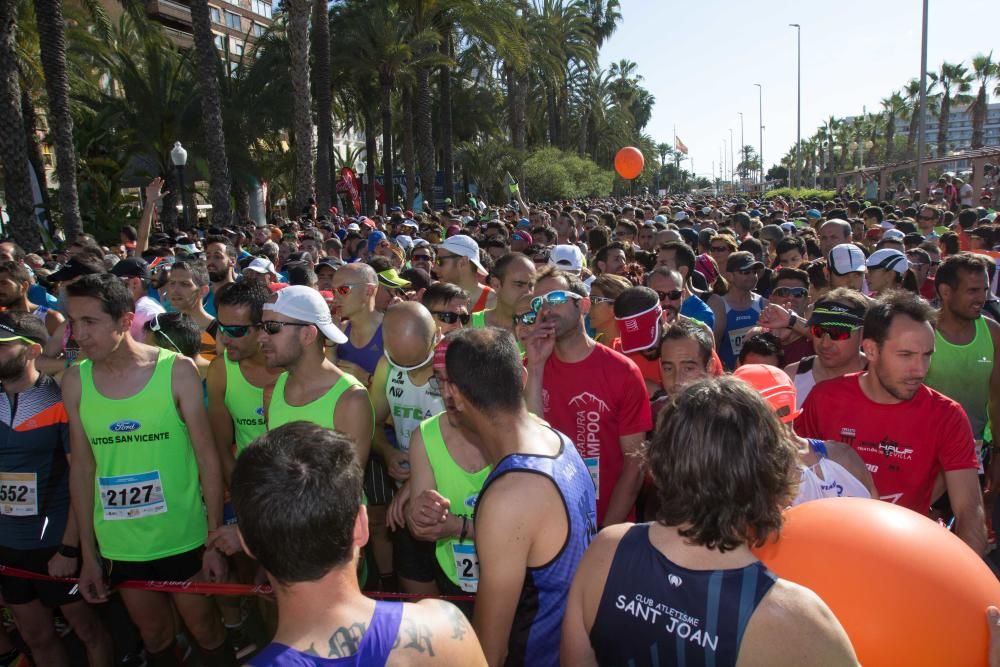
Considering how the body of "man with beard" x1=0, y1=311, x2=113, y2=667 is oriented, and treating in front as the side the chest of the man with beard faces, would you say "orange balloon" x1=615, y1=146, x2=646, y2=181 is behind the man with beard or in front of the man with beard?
behind

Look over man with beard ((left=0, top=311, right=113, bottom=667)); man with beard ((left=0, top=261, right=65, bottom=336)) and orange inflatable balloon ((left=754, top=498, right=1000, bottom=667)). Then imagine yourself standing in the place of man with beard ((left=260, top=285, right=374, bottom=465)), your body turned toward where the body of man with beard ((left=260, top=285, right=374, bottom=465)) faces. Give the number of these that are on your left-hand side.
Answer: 1

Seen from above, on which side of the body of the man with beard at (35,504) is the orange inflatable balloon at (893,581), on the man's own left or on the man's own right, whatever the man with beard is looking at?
on the man's own left

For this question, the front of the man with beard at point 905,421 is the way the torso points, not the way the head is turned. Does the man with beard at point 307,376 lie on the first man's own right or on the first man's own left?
on the first man's own right

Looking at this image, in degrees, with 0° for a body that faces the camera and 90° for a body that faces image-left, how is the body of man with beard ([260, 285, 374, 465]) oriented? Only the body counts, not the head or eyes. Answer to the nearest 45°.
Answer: approximately 45°

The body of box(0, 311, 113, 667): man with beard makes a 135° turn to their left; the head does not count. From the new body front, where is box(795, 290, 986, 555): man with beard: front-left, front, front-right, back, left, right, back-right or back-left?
front-right

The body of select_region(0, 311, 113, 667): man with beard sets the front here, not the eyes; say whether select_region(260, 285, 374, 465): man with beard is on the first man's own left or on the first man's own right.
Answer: on the first man's own left

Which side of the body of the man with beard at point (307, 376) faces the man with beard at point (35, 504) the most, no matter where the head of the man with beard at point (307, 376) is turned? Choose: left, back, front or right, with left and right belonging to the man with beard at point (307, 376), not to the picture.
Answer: right

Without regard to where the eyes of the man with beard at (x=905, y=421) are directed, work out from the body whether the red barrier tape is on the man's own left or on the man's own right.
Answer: on the man's own right

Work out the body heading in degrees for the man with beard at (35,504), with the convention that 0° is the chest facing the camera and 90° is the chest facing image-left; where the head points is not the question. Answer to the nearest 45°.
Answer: approximately 45°

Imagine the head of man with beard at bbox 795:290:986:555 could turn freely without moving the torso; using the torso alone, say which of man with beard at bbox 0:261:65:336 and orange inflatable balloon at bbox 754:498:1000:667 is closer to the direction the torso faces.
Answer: the orange inflatable balloon
